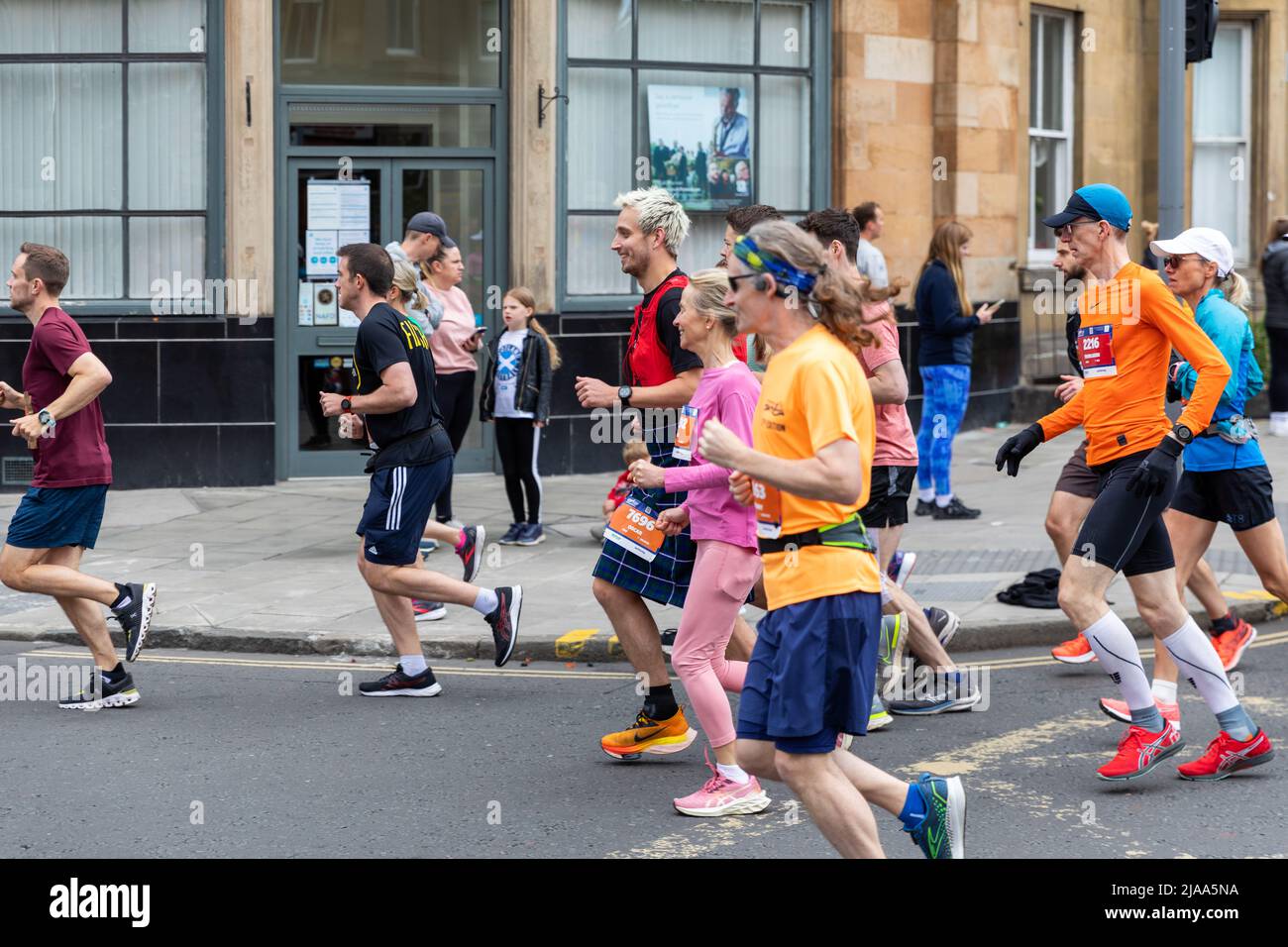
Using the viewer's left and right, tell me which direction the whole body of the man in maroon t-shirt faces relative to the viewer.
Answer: facing to the left of the viewer

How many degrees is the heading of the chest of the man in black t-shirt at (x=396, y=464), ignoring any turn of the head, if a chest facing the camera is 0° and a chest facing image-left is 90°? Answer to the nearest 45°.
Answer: approximately 90°

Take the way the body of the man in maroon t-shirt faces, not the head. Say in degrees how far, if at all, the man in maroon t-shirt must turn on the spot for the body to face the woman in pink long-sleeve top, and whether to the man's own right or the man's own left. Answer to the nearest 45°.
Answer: approximately 135° to the man's own left

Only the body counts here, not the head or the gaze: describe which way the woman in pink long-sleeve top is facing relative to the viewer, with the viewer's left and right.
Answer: facing to the left of the viewer

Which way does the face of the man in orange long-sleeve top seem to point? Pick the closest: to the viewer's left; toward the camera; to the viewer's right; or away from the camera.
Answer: to the viewer's left

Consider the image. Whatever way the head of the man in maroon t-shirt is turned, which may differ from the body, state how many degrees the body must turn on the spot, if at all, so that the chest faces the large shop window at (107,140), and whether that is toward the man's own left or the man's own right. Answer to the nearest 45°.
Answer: approximately 90° to the man's own right

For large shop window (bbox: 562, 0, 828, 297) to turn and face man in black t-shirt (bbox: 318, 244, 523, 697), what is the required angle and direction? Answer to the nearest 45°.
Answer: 0° — it already faces them

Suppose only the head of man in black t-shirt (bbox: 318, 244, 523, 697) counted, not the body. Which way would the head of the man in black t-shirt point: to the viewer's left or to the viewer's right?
to the viewer's left

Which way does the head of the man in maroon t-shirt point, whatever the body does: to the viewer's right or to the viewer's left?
to the viewer's left

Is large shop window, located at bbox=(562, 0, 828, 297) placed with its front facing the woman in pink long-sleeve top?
yes
